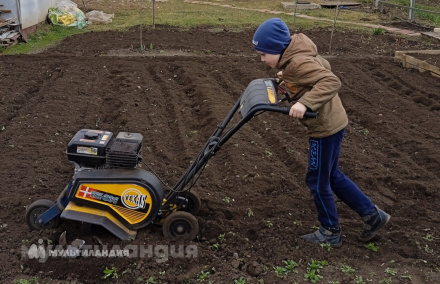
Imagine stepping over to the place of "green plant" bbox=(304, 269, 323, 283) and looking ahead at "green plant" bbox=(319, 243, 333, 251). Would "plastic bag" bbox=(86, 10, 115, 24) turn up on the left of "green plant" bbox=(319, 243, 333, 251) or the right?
left

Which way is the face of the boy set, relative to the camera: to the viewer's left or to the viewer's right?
to the viewer's left

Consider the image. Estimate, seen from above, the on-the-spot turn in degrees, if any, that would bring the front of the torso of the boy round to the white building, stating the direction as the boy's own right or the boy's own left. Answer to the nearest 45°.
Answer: approximately 45° to the boy's own right

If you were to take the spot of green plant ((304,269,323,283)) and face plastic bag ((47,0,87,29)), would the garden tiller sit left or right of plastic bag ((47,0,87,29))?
left

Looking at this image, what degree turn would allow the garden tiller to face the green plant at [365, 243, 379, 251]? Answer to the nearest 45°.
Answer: approximately 180°

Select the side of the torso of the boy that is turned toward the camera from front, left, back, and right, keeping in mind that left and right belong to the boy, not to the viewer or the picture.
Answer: left

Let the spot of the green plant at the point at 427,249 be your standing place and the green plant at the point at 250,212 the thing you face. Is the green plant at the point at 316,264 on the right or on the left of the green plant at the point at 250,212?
left

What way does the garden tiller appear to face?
to the viewer's left

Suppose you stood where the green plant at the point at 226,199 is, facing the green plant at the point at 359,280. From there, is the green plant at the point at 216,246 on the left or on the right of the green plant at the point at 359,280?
right
